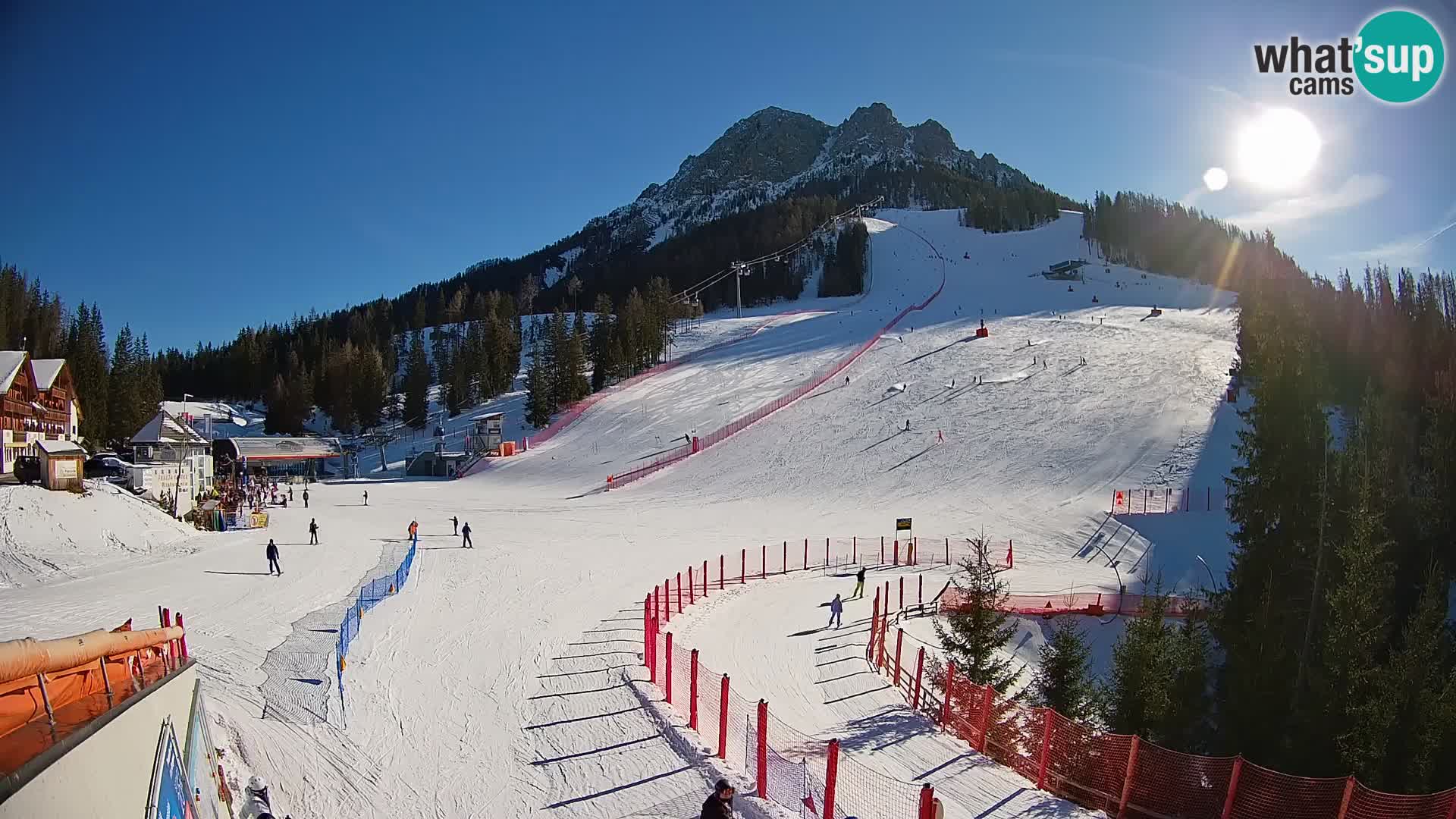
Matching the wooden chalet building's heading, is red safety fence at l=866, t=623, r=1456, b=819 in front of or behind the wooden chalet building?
in front

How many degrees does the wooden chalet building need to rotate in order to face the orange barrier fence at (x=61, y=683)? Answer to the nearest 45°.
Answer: approximately 45° to its right

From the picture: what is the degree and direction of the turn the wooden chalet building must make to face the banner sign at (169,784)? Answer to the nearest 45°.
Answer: approximately 45° to its right

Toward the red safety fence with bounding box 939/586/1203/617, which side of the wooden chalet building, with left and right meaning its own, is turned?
front

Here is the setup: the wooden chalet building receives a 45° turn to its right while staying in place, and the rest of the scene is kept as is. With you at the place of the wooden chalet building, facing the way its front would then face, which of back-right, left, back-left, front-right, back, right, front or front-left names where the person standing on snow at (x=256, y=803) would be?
front

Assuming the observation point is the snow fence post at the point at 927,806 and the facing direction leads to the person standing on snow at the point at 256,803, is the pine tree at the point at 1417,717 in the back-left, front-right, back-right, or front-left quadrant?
back-right

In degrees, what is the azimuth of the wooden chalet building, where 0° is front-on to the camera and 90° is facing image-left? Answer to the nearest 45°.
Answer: approximately 315°

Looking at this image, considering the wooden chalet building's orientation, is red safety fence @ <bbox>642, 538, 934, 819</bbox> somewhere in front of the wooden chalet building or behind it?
in front

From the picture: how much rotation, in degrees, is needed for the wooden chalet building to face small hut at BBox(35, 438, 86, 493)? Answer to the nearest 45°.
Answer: approximately 45° to its right

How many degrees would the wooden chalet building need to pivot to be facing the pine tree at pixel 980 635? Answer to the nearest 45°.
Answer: approximately 45° to its right

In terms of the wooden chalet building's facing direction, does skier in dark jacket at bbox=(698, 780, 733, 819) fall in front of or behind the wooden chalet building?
in front

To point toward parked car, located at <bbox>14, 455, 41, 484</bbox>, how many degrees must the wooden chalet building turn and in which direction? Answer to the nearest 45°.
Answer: approximately 45° to its right
